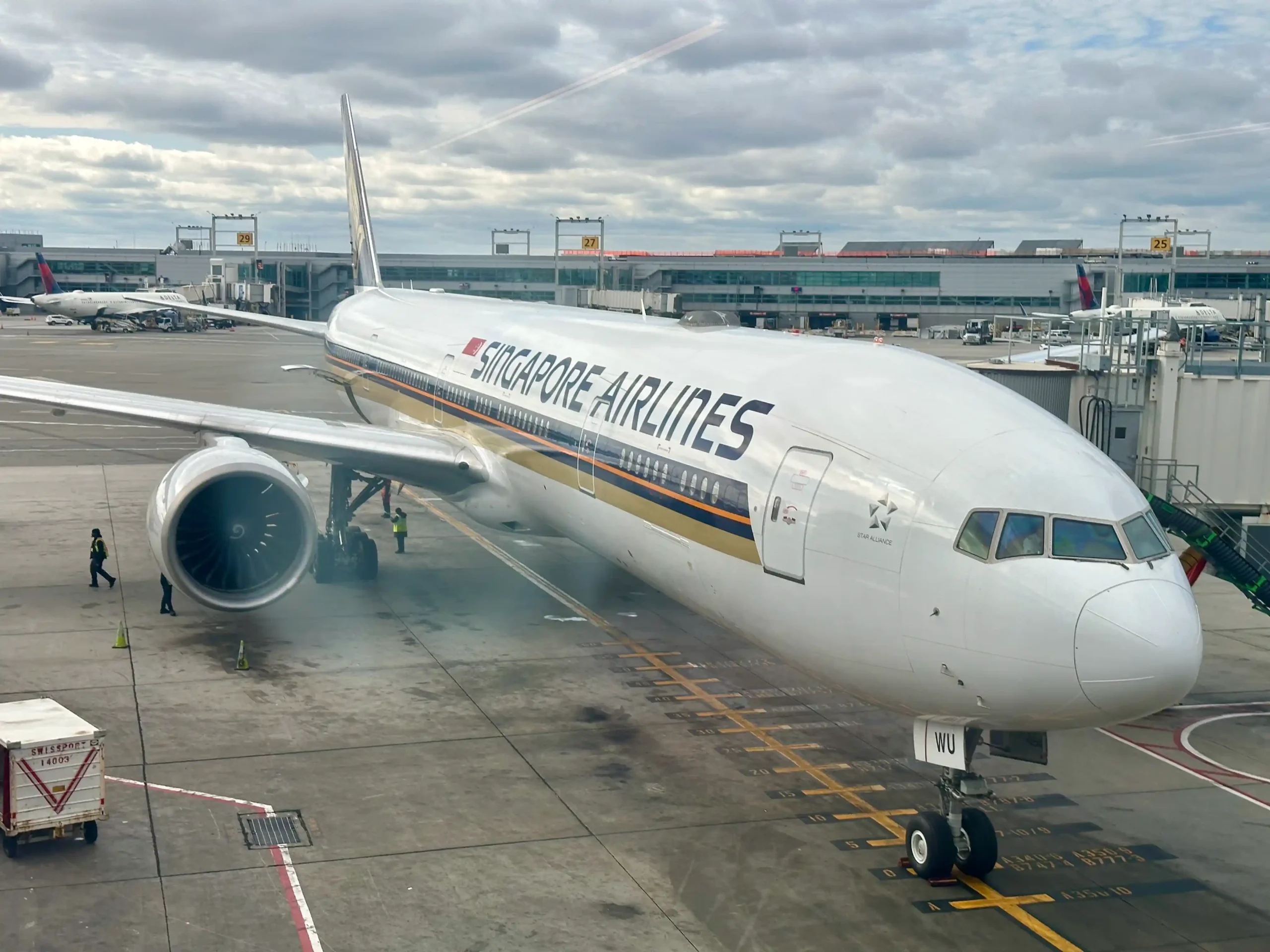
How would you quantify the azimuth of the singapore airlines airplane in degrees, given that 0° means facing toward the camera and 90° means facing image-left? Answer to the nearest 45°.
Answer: approximately 315°

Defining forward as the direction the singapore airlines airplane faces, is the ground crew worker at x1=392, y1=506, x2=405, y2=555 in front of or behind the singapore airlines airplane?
behind

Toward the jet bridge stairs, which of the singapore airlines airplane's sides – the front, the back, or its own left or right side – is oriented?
front

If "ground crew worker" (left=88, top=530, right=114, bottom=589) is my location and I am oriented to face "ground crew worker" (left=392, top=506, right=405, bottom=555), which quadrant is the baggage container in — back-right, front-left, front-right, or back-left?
back-right
